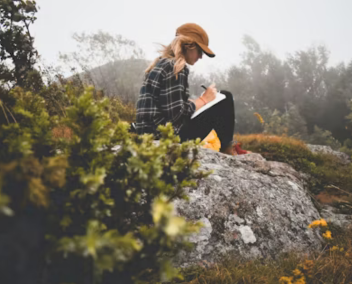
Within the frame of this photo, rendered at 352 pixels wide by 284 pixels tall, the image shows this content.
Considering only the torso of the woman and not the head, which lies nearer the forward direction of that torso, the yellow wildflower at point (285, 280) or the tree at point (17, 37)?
the yellow wildflower

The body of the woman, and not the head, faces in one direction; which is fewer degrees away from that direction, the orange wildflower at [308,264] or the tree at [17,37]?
the orange wildflower

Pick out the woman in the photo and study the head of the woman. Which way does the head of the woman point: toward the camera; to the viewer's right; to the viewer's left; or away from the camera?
to the viewer's right

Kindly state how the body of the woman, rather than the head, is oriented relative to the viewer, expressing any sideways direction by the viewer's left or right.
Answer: facing to the right of the viewer

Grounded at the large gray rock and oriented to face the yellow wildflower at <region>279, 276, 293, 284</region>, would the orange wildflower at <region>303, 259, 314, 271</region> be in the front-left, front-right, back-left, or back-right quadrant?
front-left

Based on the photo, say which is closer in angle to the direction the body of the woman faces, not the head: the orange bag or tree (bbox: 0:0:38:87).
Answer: the orange bag
